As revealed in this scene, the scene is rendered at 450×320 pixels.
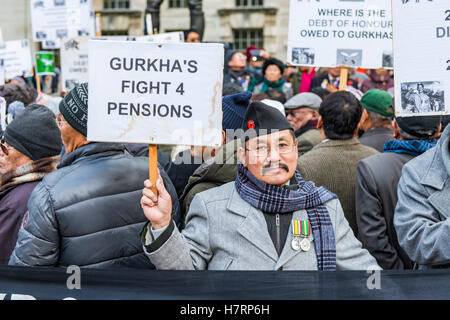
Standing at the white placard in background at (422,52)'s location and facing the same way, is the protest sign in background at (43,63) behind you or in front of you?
behind

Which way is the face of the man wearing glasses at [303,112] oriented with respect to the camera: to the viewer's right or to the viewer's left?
to the viewer's left

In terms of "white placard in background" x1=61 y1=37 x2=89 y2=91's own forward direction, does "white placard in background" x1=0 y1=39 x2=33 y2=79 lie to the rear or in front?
to the rear

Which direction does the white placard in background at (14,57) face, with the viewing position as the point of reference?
facing the viewer

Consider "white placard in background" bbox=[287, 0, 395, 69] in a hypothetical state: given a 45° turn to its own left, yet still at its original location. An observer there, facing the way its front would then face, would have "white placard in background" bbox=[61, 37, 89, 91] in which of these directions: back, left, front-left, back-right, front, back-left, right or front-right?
back

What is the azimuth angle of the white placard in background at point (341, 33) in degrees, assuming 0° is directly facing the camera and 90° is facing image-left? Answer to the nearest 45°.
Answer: approximately 0°

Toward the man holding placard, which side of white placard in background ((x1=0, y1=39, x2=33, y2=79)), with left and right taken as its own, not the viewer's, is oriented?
front

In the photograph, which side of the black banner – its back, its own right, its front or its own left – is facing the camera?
front

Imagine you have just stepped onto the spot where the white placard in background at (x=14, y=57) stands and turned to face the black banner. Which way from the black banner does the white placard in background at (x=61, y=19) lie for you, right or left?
left

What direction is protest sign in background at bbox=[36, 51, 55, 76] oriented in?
toward the camera
